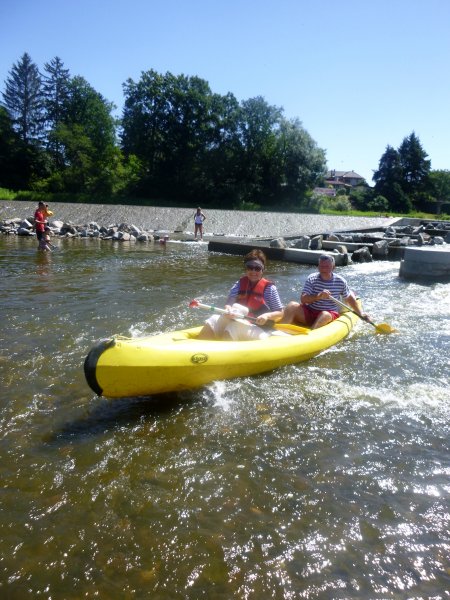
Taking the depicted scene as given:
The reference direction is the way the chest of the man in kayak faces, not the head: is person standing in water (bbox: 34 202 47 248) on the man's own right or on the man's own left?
on the man's own right

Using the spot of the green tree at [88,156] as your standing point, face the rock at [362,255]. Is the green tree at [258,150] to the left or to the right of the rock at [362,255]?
left

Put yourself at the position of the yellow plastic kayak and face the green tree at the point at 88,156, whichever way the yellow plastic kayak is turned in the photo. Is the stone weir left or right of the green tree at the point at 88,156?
right

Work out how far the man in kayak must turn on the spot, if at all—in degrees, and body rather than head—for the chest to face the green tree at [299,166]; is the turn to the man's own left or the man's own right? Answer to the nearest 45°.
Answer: approximately 135° to the man's own right

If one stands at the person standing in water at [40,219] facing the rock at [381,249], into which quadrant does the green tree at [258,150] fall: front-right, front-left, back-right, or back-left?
front-left

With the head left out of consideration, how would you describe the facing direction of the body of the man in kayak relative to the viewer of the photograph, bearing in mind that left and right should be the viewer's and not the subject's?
facing the viewer and to the left of the viewer

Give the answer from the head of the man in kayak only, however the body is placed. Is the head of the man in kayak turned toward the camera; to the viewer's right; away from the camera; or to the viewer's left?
toward the camera

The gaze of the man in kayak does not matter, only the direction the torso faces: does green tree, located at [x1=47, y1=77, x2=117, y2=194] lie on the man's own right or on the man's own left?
on the man's own right

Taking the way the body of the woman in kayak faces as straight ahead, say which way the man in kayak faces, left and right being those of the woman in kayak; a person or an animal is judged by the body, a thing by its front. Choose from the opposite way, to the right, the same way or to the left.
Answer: the same way

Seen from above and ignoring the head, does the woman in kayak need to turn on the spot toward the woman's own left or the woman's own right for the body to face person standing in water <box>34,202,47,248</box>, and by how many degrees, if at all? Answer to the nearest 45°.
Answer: approximately 90° to the woman's own right

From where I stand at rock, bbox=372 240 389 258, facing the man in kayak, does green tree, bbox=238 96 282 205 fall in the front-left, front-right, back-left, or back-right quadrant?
back-right

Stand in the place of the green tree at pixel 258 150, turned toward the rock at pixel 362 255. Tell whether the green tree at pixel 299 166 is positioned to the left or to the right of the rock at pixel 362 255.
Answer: left

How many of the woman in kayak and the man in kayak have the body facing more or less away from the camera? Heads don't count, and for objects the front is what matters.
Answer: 0

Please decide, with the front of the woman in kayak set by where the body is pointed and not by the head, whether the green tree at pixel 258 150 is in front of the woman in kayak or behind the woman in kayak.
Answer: behind

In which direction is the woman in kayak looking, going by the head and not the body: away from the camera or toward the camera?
toward the camera

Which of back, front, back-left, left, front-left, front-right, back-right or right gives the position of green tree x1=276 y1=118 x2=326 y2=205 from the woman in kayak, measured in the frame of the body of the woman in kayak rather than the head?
back-right

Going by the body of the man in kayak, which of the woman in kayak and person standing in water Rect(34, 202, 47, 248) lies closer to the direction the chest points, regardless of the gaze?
the woman in kayak
